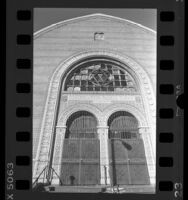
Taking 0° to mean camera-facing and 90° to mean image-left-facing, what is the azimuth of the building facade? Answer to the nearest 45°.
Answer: approximately 0°
